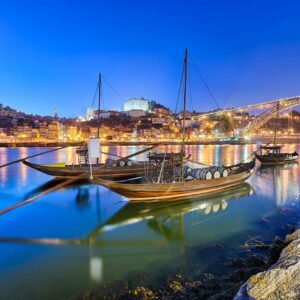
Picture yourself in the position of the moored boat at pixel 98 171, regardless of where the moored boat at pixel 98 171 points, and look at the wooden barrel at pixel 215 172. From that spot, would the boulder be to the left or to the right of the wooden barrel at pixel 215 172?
right

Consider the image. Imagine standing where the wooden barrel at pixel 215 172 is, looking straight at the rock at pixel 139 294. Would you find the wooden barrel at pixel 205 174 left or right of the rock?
right

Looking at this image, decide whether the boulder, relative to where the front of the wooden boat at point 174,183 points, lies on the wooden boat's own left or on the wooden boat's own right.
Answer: on the wooden boat's own right

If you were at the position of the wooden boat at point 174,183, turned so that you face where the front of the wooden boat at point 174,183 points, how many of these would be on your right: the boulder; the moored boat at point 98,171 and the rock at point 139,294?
2

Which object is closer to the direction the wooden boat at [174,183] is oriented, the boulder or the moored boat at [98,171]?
the boulder

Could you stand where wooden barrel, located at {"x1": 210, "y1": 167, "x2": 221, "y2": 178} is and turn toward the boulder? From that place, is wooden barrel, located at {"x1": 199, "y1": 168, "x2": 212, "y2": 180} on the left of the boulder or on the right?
right

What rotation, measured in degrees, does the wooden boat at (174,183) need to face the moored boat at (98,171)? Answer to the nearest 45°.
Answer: approximately 135° to its left

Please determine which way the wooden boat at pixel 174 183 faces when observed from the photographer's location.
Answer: facing to the right of the viewer

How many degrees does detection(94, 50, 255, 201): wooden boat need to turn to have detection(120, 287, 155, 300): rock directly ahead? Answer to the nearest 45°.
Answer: approximately 90° to its right
